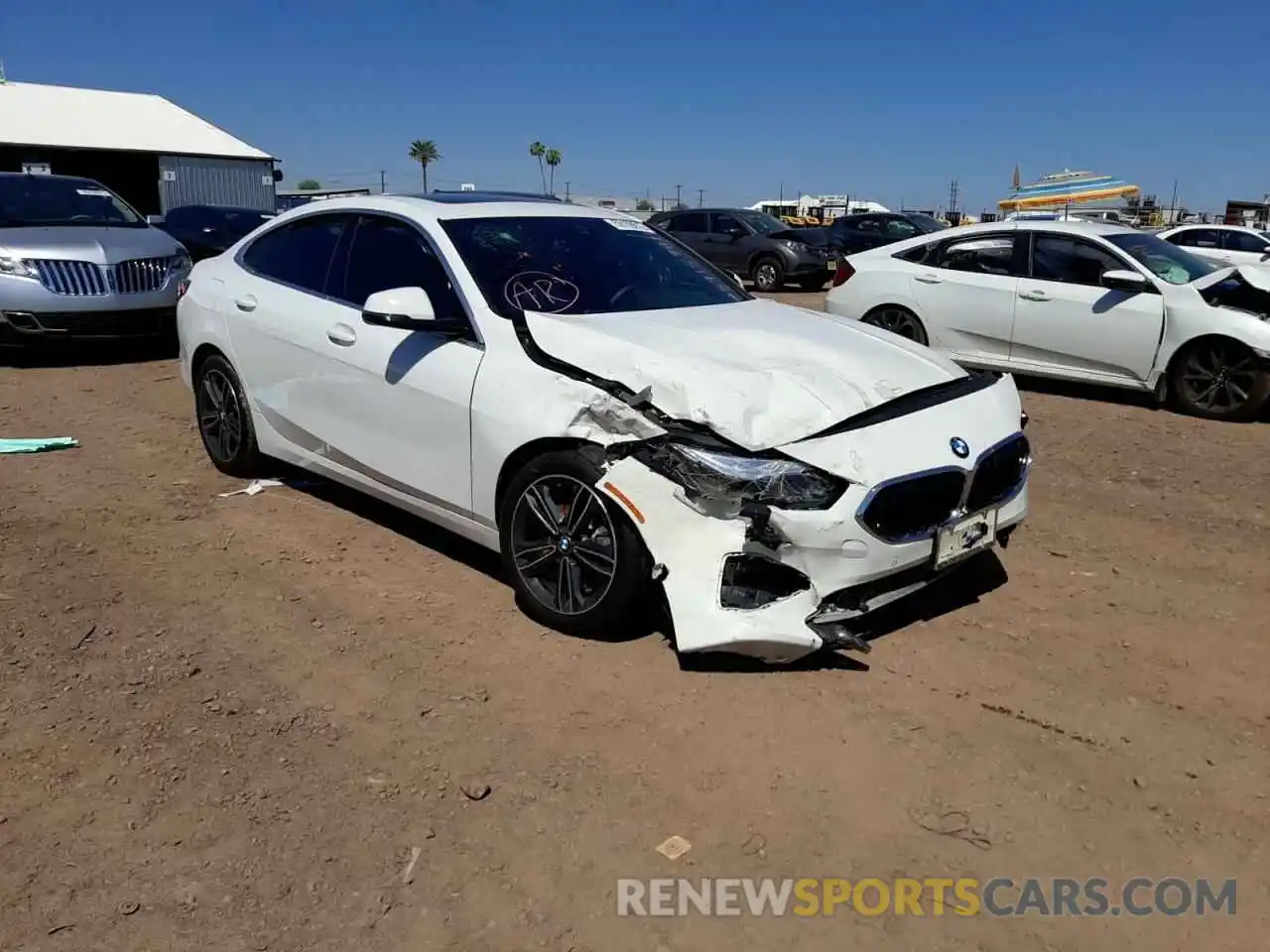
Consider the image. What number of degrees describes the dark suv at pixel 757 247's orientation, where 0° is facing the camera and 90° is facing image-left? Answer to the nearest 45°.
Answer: approximately 315°

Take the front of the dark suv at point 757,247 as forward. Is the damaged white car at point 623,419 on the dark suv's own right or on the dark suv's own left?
on the dark suv's own right

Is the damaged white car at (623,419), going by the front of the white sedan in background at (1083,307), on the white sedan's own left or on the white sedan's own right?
on the white sedan's own right

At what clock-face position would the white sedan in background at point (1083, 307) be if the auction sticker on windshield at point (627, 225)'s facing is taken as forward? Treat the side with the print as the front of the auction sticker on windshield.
The white sedan in background is roughly at 9 o'clock from the auction sticker on windshield.

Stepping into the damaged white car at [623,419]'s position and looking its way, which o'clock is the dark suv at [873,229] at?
The dark suv is roughly at 8 o'clock from the damaged white car.

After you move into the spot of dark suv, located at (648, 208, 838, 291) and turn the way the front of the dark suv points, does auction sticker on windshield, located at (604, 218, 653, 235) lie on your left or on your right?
on your right

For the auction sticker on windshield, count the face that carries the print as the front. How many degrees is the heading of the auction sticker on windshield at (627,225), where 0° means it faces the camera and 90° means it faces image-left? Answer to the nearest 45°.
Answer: approximately 315°

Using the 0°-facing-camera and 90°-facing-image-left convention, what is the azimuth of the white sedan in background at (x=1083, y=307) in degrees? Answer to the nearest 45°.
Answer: approximately 315°
